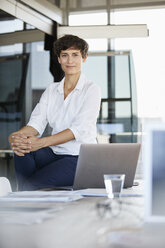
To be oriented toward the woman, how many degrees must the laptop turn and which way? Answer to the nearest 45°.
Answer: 0° — it already faces them

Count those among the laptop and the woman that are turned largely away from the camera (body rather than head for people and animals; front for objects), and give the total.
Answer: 1

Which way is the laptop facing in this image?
away from the camera

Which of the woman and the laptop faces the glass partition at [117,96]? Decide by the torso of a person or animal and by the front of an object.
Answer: the laptop

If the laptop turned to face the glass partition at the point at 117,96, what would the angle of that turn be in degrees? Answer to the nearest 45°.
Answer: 0° — it already faces it

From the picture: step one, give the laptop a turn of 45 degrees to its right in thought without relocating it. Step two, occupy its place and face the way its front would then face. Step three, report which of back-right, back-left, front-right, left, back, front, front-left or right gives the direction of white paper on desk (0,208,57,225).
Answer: back-right

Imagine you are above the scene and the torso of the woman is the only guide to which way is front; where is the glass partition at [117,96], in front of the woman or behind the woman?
behind
